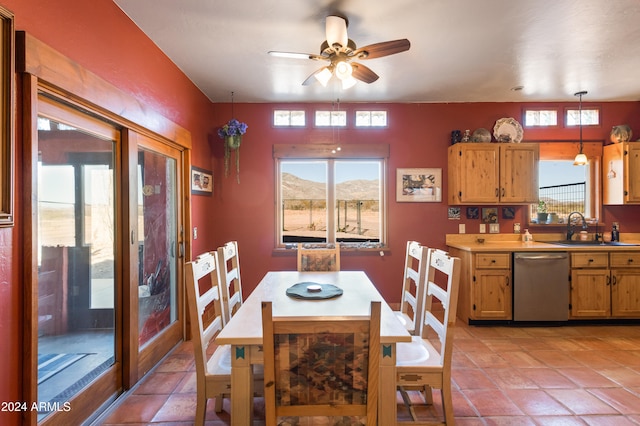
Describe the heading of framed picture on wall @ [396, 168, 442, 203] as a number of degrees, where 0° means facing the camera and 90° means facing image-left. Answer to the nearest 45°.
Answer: approximately 0°

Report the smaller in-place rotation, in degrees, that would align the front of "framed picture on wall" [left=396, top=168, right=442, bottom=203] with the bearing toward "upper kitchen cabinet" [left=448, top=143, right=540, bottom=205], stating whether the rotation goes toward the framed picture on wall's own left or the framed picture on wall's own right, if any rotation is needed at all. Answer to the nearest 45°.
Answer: approximately 90° to the framed picture on wall's own left

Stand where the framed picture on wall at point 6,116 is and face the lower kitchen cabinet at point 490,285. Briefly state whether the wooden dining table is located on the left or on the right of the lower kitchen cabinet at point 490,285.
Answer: right

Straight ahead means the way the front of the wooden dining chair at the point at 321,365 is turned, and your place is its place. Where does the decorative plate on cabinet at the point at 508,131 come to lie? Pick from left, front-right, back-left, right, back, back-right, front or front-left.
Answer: front-right

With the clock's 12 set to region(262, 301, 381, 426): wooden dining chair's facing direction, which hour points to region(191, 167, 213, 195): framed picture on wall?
The framed picture on wall is roughly at 11 o'clock from the wooden dining chair.

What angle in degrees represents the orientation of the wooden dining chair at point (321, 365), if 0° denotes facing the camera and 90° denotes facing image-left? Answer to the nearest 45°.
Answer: approximately 180°

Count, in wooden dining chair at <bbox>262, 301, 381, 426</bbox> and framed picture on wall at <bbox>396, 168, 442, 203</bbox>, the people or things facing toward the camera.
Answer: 1

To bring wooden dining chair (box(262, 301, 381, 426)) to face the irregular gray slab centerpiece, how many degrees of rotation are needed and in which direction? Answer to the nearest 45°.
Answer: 0° — it already faces it

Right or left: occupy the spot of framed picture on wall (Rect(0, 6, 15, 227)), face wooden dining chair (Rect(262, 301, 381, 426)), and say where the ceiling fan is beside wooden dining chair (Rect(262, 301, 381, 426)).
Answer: left

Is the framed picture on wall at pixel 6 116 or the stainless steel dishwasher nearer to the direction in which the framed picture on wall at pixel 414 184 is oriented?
the framed picture on wall

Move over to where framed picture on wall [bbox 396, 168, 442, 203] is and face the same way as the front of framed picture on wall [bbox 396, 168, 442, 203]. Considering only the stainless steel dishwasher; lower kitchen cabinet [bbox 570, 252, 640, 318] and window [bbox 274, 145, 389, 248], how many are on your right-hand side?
1

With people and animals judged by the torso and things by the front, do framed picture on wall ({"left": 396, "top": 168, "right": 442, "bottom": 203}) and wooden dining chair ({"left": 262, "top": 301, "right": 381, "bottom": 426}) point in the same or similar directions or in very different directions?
very different directions

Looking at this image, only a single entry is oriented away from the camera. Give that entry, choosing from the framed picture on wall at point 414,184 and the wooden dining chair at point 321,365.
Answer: the wooden dining chair
